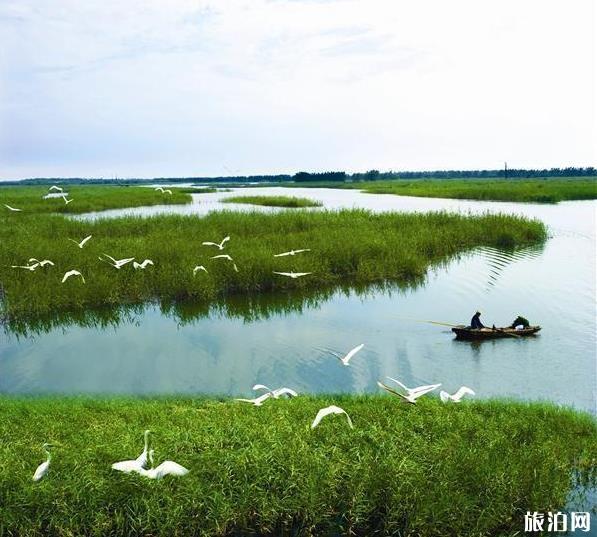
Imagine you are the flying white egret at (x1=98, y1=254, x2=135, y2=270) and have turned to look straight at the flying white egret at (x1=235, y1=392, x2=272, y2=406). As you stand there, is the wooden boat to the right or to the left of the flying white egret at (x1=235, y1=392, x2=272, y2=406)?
left
